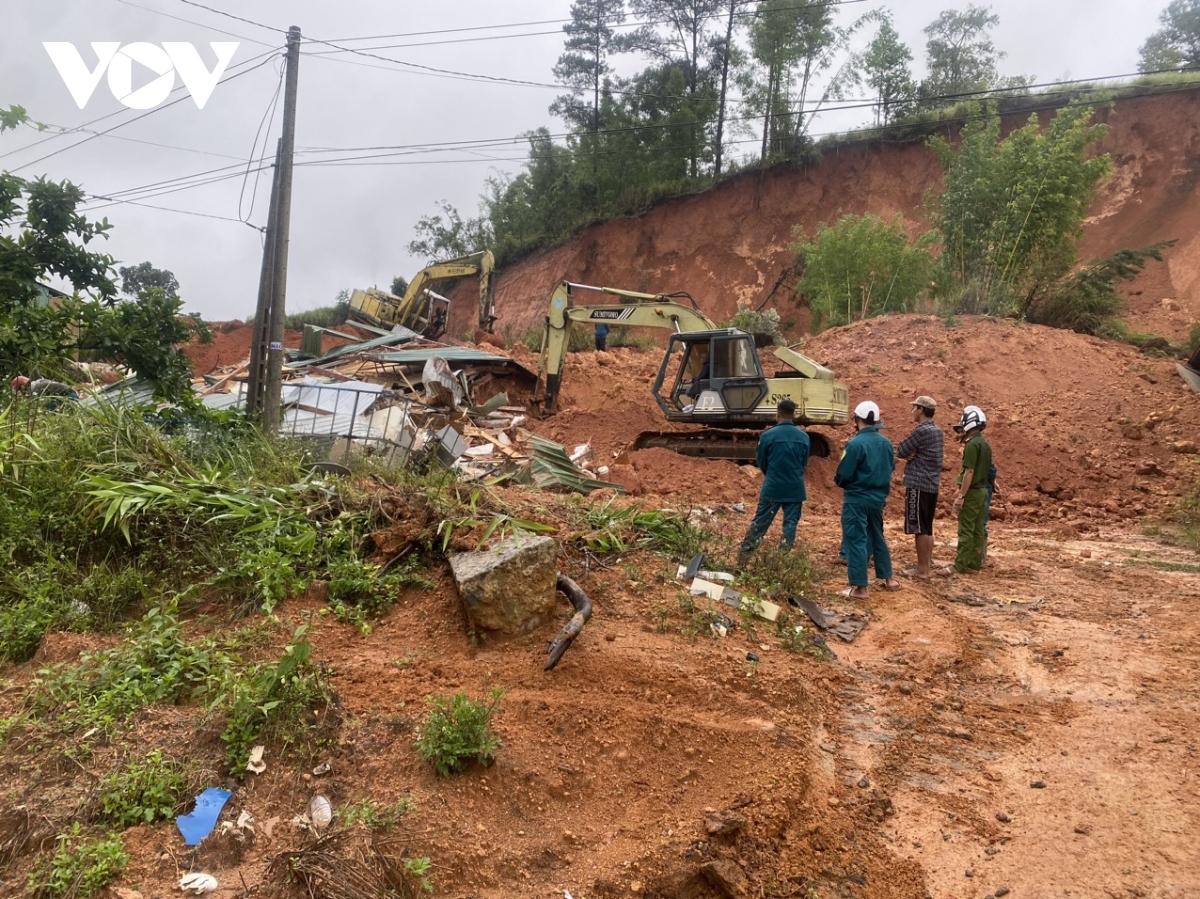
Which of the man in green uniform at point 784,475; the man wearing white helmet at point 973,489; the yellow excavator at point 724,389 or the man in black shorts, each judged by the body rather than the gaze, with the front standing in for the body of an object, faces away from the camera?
the man in green uniform

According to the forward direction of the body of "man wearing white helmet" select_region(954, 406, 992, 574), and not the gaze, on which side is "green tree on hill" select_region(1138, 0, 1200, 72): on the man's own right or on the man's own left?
on the man's own right

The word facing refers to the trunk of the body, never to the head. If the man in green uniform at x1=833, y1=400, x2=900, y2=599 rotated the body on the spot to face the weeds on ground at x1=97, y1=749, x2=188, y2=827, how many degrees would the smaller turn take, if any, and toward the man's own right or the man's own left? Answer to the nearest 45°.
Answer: approximately 90° to the man's own left

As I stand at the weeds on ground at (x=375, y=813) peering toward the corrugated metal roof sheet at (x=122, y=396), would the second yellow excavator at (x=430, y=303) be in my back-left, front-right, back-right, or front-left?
front-right

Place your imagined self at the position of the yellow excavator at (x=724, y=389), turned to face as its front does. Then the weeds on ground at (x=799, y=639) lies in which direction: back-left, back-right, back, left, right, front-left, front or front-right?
left

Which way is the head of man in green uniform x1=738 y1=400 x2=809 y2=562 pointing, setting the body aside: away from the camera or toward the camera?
away from the camera

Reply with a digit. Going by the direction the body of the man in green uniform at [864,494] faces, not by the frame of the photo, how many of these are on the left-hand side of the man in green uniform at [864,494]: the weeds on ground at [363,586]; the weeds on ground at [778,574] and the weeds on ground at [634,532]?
3

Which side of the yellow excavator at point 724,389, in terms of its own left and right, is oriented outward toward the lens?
left

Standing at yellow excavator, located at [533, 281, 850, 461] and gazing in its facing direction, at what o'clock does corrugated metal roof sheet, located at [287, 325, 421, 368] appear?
The corrugated metal roof sheet is roughly at 1 o'clock from the yellow excavator.

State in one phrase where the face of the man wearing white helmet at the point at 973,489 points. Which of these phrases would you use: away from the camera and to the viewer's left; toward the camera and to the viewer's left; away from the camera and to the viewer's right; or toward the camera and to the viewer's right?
away from the camera and to the viewer's left

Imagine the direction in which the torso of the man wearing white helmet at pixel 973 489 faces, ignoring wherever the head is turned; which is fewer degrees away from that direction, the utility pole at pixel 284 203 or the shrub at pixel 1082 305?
the utility pole

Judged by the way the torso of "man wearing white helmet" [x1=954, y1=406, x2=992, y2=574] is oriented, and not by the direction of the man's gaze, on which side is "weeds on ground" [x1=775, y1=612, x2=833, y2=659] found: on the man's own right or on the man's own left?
on the man's own left

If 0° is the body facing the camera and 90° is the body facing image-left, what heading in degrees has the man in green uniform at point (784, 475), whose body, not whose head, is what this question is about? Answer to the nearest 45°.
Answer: approximately 180°

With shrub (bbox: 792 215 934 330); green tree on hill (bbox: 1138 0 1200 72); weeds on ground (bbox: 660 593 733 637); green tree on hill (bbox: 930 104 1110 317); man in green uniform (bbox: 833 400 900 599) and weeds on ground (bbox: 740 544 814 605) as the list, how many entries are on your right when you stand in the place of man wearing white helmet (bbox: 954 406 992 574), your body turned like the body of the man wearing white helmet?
3

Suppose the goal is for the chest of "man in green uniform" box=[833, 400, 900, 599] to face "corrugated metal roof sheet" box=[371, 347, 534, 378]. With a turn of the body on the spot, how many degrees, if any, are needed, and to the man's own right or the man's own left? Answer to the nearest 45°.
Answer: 0° — they already face it

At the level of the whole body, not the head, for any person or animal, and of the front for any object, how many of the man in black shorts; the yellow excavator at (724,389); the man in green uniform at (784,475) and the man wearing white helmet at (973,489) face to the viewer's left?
3

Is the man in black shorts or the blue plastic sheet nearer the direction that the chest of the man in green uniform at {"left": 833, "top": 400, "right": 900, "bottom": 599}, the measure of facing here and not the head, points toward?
the man in black shorts

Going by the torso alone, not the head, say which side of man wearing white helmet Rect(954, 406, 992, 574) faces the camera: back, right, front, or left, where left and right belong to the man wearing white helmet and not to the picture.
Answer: left
